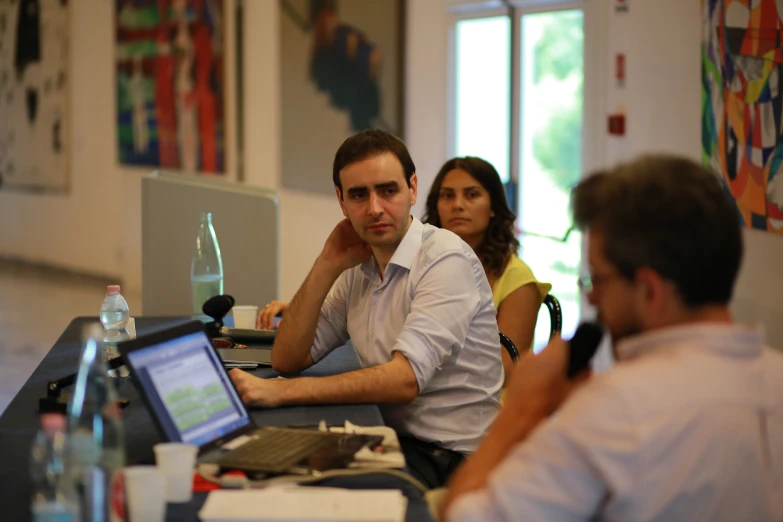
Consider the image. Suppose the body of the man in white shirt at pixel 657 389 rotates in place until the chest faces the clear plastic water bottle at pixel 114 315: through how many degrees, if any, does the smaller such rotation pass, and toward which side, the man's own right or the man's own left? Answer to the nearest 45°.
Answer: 0° — they already face it

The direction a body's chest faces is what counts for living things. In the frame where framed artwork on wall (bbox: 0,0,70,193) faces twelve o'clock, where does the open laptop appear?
The open laptop is roughly at 12 o'clock from the framed artwork on wall.

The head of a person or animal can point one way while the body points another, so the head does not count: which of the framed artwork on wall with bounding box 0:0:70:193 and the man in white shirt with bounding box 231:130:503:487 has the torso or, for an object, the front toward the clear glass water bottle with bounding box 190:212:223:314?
the framed artwork on wall

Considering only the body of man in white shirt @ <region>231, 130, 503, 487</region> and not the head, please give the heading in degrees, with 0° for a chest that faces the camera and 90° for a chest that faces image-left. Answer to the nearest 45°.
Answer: approximately 45°

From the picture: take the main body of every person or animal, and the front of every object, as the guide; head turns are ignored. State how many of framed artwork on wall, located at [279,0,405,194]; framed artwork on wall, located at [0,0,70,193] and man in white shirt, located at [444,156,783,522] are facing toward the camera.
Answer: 2

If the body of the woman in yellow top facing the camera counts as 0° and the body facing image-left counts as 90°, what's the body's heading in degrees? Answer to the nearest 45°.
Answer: approximately 45°

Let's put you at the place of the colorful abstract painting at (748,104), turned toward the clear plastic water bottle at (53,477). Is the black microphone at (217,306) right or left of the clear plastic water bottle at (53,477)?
right
